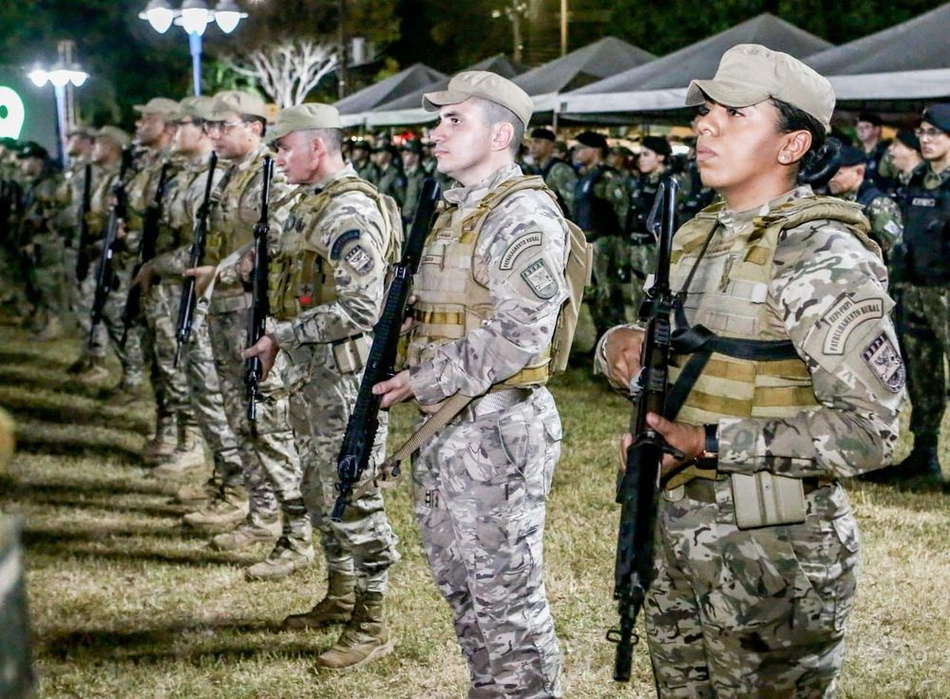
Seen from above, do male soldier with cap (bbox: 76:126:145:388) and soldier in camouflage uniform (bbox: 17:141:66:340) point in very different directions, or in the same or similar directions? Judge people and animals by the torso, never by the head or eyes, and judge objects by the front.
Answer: same or similar directions

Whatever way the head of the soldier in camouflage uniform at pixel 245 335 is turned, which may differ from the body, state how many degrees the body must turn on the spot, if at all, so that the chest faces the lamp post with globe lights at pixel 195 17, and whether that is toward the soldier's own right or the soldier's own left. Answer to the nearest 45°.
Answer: approximately 135° to the soldier's own right

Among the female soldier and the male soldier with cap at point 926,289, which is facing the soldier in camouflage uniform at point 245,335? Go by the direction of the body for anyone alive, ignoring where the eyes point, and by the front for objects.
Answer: the male soldier with cap

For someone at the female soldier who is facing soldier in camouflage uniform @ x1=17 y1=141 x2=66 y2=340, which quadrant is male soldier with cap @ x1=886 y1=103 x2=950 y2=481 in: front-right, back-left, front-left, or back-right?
front-right

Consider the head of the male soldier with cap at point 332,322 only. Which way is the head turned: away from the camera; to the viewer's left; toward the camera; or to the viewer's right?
to the viewer's left

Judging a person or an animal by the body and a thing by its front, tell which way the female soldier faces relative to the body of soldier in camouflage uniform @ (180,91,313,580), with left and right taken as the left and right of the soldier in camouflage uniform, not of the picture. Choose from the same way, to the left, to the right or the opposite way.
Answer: the same way

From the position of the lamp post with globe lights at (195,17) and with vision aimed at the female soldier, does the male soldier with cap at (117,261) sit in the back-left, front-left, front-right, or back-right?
front-right

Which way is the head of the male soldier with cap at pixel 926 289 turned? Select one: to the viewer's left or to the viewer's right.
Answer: to the viewer's left

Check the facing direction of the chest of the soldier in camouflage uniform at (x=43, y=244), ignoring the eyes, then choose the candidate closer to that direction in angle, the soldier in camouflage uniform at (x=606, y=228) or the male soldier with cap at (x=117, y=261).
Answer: the male soldier with cap

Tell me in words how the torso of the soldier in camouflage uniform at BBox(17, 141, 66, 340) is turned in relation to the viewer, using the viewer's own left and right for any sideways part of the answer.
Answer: facing the viewer and to the left of the viewer
